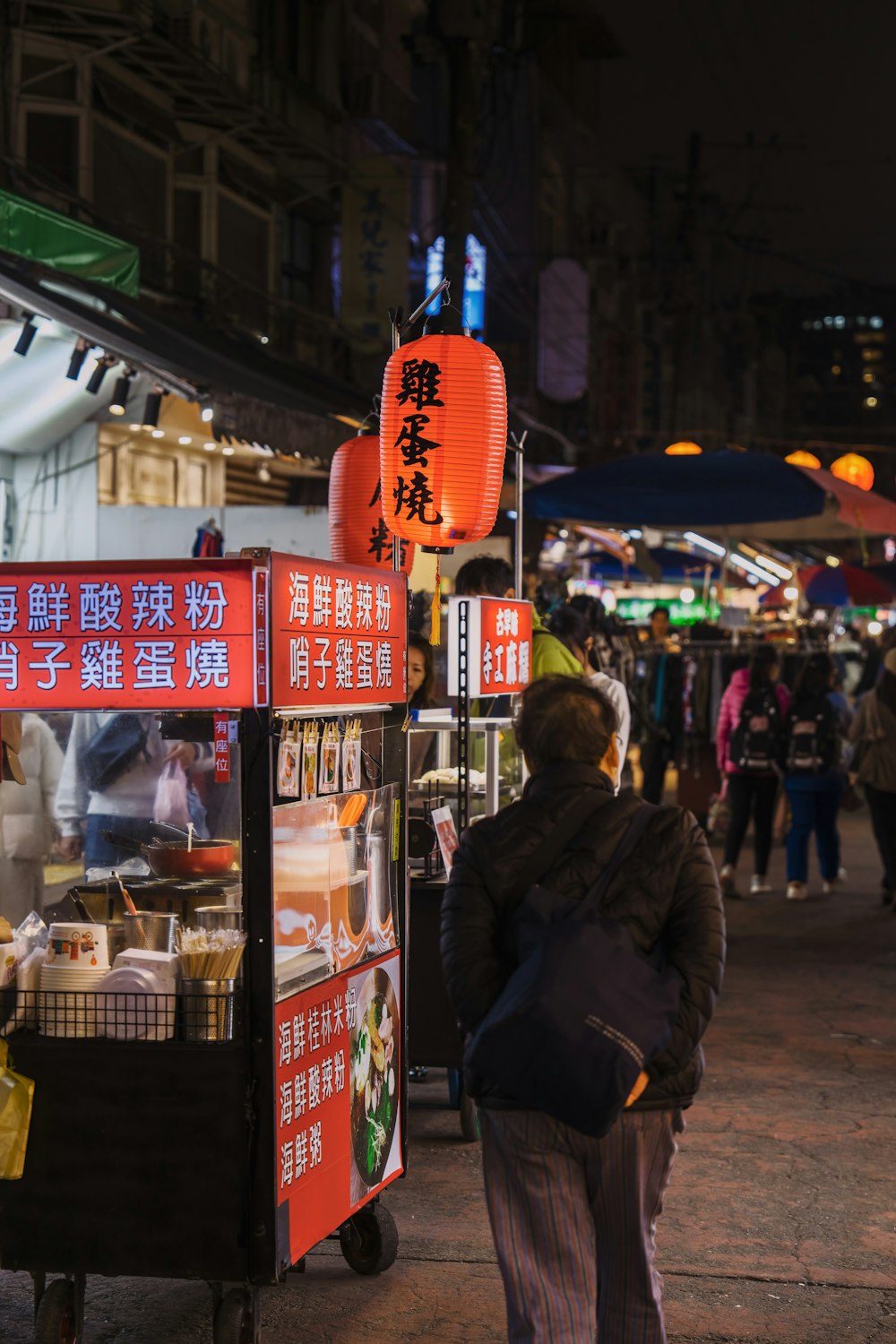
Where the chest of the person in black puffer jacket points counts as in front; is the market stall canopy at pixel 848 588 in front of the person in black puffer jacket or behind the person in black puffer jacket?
in front

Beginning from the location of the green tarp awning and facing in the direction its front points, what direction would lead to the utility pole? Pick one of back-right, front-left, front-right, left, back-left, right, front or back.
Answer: left

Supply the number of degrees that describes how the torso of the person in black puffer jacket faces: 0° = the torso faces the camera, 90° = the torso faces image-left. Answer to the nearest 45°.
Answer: approximately 180°

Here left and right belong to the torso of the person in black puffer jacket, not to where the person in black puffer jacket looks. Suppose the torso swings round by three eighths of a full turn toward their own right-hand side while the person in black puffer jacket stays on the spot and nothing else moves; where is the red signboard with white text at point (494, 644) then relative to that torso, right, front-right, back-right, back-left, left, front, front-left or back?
back-left

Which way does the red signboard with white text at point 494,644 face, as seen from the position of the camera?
facing the viewer and to the right of the viewer

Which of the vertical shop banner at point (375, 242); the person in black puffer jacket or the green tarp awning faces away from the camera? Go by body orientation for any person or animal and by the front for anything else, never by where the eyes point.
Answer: the person in black puffer jacket

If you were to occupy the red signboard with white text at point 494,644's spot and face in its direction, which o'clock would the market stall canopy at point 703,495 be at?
The market stall canopy is roughly at 8 o'clock from the red signboard with white text.

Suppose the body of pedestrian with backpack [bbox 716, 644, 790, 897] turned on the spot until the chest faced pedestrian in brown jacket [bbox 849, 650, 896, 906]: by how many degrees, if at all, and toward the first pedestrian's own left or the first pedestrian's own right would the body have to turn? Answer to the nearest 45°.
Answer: approximately 135° to the first pedestrian's own right

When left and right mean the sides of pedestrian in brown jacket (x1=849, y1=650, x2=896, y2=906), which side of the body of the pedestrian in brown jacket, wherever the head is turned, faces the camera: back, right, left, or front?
back

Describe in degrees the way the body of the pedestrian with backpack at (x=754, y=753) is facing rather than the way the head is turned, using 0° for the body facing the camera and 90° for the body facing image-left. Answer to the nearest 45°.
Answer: approximately 180°

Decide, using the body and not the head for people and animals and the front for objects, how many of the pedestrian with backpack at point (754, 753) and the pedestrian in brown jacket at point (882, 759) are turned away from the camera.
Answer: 2

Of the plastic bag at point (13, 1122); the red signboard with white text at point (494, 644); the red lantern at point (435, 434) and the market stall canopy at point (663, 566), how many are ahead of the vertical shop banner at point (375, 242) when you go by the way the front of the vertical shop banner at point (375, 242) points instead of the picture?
3

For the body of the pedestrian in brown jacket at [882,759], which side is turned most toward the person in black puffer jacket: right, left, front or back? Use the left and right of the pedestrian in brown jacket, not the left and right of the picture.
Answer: back

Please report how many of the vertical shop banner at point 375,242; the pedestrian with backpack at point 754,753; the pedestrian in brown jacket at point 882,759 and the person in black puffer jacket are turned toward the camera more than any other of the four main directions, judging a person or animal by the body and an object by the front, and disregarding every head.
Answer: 1

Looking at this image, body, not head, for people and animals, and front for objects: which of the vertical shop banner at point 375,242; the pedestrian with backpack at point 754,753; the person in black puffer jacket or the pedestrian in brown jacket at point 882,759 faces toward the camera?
the vertical shop banner

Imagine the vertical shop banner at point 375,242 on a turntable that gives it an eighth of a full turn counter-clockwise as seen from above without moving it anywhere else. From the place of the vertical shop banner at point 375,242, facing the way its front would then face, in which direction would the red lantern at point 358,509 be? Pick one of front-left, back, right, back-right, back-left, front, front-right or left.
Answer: front-right

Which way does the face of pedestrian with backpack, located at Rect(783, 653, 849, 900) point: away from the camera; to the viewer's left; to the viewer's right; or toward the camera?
away from the camera

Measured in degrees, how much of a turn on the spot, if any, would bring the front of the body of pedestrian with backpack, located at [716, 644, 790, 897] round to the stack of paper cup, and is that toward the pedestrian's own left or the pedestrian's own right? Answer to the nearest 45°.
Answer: approximately 180°

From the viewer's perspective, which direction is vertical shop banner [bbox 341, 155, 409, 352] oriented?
toward the camera
